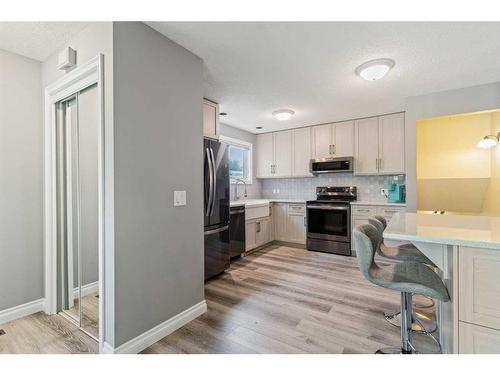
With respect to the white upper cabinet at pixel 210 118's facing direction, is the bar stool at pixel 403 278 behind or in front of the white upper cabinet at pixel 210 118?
in front

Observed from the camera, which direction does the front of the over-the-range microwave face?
facing the viewer

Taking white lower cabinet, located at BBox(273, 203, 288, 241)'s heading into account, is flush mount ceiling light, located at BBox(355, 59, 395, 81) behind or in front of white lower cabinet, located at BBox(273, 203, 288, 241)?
in front

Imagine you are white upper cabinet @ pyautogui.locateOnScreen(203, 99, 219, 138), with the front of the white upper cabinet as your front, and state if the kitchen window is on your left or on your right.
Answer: on your left

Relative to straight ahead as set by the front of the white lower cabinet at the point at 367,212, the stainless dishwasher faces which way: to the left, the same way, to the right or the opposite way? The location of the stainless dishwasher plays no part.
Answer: to the left

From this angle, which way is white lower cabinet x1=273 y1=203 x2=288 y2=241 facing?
toward the camera

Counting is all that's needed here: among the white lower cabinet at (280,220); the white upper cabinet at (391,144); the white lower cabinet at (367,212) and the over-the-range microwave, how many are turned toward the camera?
4

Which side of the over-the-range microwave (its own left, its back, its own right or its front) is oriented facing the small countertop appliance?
left

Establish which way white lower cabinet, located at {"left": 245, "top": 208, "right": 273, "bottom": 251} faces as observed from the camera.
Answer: facing the viewer and to the right of the viewer

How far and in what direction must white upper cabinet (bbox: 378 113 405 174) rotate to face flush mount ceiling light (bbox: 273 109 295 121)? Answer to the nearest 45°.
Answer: approximately 45° to its right

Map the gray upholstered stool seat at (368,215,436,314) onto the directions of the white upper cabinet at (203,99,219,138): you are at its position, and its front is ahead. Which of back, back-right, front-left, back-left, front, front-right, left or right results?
front

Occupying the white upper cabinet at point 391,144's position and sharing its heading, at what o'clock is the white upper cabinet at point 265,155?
the white upper cabinet at point 265,155 is roughly at 3 o'clock from the white upper cabinet at point 391,144.

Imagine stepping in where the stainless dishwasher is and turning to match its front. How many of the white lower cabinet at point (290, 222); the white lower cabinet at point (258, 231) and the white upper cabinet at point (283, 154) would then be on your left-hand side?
3

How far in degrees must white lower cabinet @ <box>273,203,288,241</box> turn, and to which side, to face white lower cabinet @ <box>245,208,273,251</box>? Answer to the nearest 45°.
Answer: approximately 45° to its right

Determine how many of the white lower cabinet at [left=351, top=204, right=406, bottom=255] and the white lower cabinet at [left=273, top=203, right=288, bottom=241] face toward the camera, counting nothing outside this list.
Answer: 2
